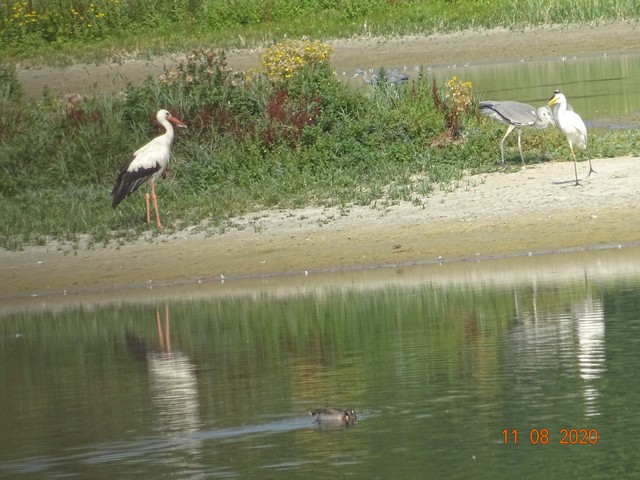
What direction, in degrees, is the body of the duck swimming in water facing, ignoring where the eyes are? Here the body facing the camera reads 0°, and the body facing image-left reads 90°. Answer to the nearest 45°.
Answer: approximately 270°

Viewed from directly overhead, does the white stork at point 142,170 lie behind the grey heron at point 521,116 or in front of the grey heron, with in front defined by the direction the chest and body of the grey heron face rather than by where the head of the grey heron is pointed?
behind

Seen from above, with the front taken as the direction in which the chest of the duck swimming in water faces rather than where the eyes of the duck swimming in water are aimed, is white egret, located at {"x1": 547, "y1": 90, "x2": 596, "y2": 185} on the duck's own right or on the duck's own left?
on the duck's own left

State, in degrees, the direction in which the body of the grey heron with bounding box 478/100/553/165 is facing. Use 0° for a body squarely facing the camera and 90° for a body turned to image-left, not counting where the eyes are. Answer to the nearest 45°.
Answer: approximately 270°

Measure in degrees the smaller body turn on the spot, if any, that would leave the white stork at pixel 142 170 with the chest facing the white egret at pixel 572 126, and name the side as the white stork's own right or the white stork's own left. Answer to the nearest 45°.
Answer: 0° — it already faces it

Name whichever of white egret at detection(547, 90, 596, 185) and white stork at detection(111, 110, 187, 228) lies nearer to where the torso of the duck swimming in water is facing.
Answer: the white egret

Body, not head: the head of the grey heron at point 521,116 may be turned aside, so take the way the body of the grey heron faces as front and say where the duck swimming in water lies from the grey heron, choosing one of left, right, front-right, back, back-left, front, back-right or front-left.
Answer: right

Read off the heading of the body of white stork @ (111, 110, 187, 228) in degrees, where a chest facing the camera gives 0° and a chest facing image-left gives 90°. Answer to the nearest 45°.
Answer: approximately 270°

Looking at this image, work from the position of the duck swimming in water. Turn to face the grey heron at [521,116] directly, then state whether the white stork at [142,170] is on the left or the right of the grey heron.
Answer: left

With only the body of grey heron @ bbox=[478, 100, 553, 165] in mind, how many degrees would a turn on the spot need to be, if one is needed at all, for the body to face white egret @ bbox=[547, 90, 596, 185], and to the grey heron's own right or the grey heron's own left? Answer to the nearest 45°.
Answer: approximately 45° to the grey heron's own right

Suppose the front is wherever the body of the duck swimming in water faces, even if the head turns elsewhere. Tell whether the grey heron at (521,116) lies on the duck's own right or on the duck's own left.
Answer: on the duck's own left
